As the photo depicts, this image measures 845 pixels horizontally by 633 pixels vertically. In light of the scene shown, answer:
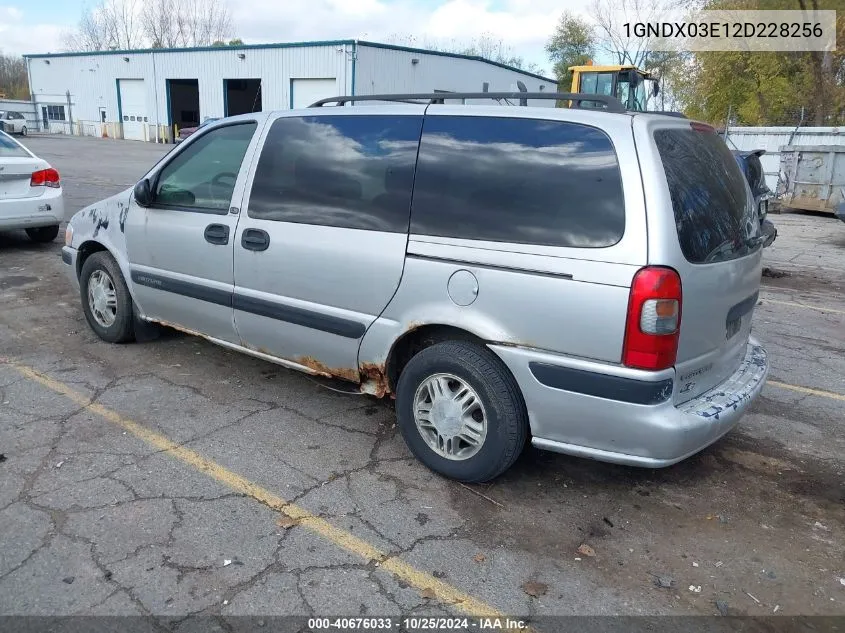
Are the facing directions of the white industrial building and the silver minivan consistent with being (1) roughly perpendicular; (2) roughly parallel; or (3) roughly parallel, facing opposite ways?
roughly perpendicular

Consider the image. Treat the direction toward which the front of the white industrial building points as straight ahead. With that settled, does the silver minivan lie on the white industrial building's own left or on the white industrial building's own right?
on the white industrial building's own left

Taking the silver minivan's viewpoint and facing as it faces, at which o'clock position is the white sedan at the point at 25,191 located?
The white sedan is roughly at 12 o'clock from the silver minivan.

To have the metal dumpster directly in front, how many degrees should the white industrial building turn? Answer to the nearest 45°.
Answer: approximately 90° to its left

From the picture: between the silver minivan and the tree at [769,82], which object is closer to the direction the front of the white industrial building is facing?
the silver minivan

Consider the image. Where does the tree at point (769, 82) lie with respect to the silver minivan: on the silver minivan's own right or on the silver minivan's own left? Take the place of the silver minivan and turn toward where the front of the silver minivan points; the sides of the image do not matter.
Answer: on the silver minivan's own right

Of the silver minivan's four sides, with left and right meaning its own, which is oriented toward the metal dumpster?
right

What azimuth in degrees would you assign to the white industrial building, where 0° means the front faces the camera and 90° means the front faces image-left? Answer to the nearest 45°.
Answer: approximately 45°

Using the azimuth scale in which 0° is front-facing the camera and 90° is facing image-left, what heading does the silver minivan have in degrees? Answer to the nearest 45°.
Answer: approximately 135°

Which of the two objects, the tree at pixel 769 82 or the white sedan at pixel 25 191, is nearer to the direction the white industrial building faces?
the white sedan

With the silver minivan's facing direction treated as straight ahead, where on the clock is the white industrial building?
The white industrial building is roughly at 1 o'clock from the silver minivan.
